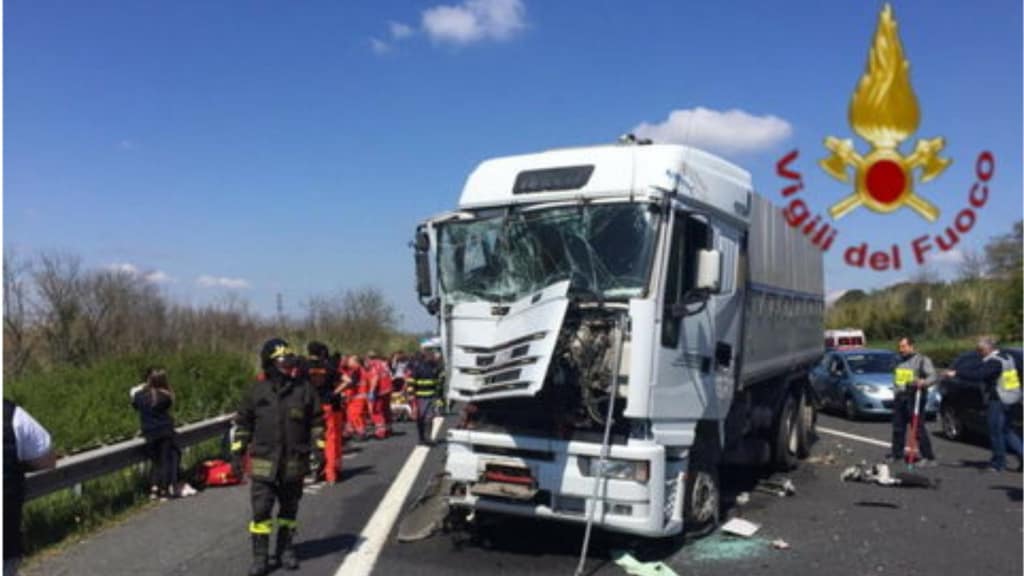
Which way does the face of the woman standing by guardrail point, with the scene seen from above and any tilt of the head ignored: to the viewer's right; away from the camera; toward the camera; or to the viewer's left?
away from the camera

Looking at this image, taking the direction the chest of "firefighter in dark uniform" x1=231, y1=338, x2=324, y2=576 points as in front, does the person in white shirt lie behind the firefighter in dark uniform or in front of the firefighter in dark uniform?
in front

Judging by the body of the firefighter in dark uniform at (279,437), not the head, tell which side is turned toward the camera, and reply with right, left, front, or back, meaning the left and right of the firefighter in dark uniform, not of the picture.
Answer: front

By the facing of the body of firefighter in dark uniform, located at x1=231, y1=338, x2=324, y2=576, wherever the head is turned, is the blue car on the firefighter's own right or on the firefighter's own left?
on the firefighter's own left

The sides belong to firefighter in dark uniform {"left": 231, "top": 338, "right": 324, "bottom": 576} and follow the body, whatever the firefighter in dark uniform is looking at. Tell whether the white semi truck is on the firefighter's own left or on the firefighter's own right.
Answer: on the firefighter's own left

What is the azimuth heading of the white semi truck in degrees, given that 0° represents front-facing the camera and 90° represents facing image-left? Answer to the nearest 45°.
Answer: approximately 45°
